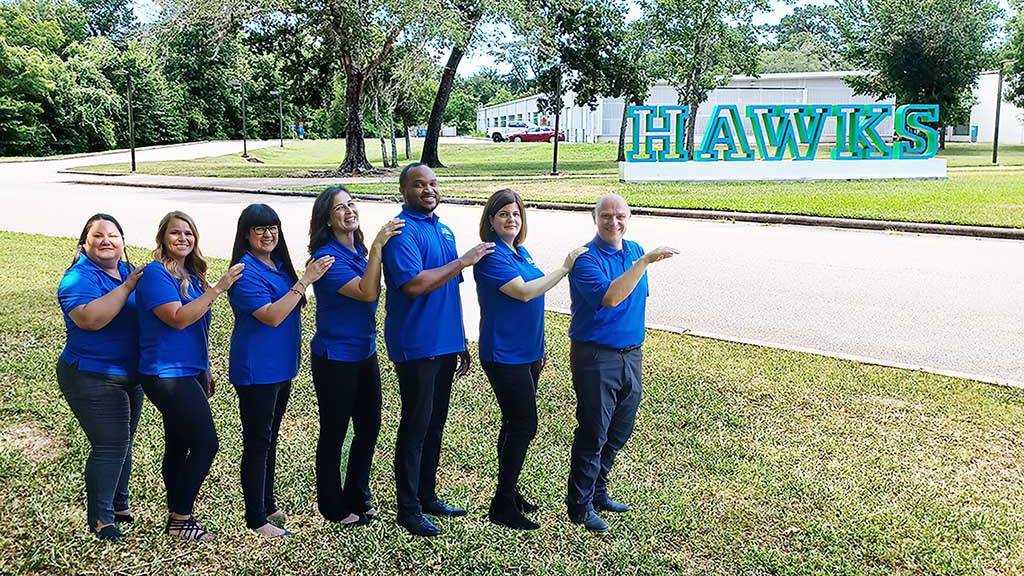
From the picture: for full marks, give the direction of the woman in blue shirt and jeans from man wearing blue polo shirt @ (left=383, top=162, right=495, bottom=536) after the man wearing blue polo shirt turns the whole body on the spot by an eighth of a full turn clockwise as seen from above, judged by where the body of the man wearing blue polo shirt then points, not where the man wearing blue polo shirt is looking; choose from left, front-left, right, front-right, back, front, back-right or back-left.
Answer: right
